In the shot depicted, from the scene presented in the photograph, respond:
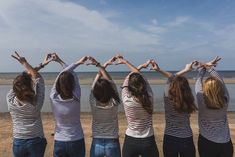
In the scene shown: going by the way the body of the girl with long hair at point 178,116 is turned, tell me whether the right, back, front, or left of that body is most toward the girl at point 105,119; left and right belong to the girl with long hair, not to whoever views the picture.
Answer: left

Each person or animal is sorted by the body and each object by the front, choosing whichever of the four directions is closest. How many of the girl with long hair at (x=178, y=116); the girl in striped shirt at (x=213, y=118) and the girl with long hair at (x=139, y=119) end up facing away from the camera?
3

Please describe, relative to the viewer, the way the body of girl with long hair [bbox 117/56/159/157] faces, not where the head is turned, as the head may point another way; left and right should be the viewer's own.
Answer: facing away from the viewer

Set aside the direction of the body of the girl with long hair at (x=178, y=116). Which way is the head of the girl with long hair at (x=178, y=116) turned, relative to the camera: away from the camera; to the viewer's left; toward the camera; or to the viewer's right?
away from the camera

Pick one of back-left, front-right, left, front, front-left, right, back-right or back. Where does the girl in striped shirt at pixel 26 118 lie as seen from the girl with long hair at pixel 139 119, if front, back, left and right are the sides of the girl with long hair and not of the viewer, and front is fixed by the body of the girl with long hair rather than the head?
left

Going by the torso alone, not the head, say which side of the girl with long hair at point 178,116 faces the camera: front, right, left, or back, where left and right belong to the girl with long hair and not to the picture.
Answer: back

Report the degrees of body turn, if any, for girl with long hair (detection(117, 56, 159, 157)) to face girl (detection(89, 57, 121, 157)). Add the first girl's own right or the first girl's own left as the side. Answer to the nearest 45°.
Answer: approximately 90° to the first girl's own left

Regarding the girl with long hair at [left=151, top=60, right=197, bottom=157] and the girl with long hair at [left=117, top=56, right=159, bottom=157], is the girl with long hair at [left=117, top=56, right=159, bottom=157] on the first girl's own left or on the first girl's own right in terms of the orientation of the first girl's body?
on the first girl's own left

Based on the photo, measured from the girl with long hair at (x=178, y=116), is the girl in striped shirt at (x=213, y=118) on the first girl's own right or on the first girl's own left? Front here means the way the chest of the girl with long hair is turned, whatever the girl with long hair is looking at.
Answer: on the first girl's own right

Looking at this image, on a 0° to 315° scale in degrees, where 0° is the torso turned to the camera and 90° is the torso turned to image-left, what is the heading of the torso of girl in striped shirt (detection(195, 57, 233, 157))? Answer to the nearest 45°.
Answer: approximately 180°

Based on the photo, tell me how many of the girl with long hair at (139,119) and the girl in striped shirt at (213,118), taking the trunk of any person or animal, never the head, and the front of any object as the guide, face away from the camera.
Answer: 2

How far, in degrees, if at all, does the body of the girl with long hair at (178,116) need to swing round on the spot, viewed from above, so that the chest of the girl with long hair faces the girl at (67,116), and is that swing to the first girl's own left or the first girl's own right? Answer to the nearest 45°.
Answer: approximately 90° to the first girl's own left

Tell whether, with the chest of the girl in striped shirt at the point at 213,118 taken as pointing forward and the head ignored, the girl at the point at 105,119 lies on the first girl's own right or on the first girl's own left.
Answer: on the first girl's own left

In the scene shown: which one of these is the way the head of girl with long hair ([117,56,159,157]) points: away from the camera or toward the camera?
away from the camera
